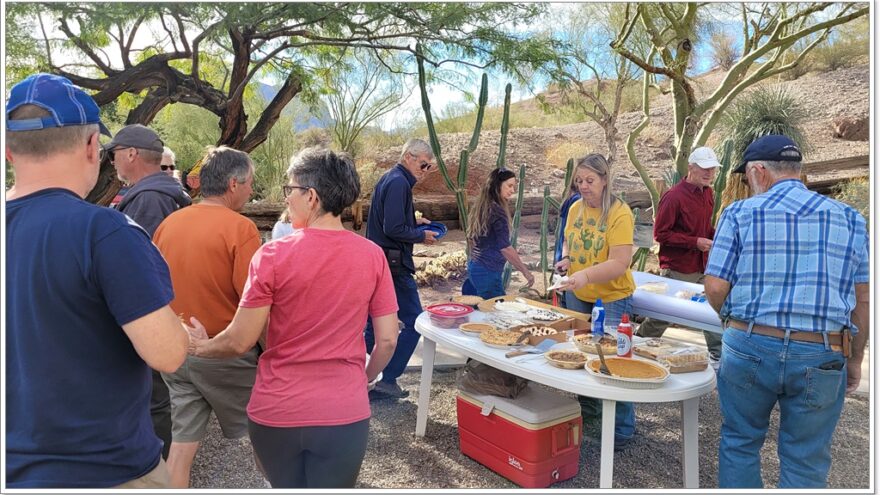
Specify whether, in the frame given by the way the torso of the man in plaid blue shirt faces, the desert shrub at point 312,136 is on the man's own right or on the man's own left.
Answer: on the man's own left

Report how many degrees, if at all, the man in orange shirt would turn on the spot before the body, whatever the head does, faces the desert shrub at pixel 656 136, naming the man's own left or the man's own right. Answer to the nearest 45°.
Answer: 0° — they already face it

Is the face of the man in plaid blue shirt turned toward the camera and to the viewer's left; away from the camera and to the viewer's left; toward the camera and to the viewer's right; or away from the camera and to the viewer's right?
away from the camera and to the viewer's left

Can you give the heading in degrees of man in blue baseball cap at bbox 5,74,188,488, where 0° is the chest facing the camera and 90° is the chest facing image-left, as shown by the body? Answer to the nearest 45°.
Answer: approximately 225°

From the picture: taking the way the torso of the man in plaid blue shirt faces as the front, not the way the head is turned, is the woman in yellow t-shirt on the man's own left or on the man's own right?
on the man's own left

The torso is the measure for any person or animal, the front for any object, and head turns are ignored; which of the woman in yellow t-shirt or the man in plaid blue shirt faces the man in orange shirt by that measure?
the woman in yellow t-shirt

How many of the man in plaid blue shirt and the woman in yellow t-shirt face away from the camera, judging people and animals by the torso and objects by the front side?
1

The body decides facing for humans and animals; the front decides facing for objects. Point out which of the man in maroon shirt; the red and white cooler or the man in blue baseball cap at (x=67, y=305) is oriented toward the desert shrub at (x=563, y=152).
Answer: the man in blue baseball cap

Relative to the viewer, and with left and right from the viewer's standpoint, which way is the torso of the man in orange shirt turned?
facing away from the viewer and to the right of the viewer

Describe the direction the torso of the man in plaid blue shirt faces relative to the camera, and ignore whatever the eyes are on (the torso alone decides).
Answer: away from the camera

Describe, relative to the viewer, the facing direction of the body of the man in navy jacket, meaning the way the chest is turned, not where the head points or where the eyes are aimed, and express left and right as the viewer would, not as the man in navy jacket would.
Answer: facing to the right of the viewer

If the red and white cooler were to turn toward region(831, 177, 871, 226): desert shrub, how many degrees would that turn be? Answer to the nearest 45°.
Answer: approximately 180°

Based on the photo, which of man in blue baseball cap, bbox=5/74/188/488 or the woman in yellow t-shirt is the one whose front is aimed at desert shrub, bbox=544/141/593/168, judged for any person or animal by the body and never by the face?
the man in blue baseball cap

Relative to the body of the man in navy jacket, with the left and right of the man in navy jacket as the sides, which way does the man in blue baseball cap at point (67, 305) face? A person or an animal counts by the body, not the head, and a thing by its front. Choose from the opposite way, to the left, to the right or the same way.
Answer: to the left

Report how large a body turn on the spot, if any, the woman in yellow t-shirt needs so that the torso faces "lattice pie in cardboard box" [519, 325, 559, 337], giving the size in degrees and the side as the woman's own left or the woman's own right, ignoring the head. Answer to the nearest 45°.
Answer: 0° — they already face it
